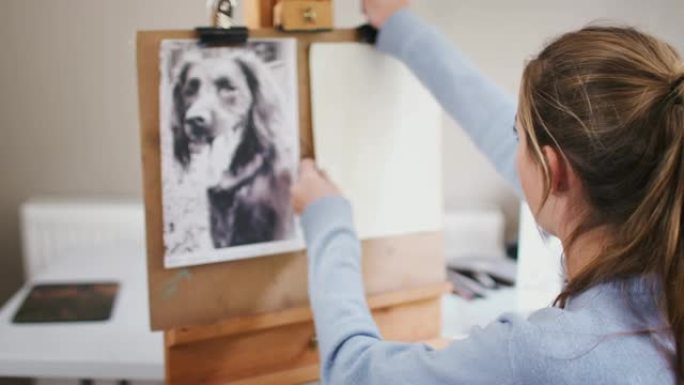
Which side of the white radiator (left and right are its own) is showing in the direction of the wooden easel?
front

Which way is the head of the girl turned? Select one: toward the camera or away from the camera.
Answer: away from the camera

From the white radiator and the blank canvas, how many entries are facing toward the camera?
2

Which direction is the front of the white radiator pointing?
toward the camera

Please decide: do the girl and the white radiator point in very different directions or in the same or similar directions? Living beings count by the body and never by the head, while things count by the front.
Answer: very different directions

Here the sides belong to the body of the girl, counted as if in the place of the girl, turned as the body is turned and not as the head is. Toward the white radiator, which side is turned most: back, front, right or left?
front

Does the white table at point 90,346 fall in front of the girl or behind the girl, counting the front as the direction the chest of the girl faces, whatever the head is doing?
in front

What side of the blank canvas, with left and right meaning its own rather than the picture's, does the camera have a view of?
front

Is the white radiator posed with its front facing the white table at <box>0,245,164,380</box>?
yes

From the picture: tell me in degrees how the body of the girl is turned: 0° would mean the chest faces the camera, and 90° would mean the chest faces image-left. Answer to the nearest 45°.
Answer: approximately 135°
